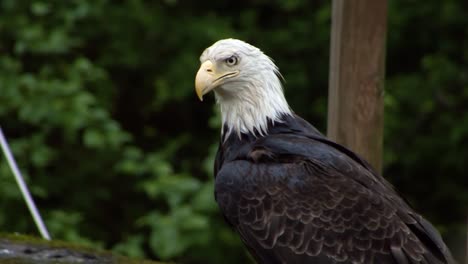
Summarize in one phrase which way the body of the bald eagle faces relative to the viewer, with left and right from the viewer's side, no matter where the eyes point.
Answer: facing to the left of the viewer

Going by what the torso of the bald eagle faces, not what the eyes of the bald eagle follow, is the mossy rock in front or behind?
in front
